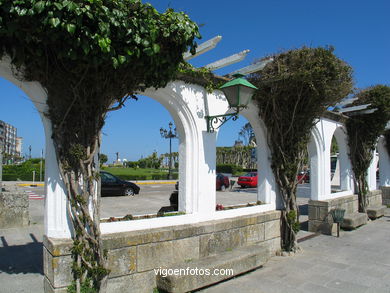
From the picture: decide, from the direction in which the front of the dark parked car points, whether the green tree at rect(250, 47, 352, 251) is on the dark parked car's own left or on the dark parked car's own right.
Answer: on the dark parked car's own right

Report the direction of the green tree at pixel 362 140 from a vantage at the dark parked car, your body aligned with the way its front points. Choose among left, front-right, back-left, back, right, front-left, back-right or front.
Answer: front-right

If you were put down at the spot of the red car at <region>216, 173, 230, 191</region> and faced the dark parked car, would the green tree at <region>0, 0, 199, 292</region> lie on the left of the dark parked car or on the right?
left

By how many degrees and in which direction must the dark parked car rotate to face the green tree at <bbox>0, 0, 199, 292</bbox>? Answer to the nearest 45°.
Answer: approximately 90° to its right

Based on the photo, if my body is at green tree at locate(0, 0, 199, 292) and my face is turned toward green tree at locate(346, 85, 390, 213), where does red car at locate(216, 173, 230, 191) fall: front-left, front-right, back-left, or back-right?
front-left

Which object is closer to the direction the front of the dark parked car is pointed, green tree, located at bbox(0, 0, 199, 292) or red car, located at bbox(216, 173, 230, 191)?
the red car

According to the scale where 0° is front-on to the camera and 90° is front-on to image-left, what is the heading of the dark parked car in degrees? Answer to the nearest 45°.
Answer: approximately 270°
